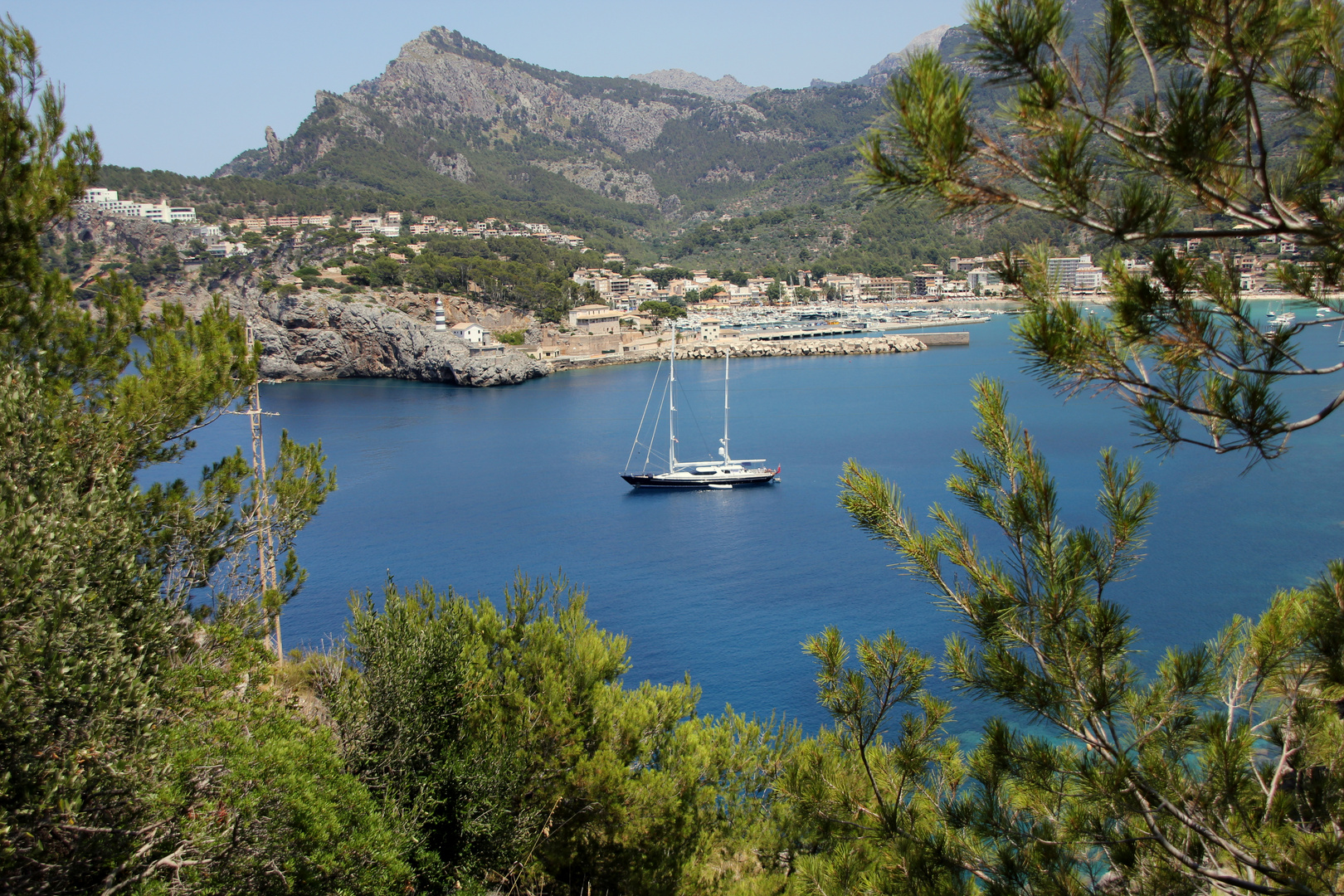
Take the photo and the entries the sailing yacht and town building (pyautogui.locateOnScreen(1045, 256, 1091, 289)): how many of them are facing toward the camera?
1

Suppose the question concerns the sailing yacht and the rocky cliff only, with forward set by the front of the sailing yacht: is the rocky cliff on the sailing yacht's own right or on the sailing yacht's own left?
on the sailing yacht's own right

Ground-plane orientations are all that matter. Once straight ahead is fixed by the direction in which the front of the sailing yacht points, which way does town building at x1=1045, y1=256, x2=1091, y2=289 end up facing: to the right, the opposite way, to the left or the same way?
to the left

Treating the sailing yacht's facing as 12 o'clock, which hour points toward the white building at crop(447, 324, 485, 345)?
The white building is roughly at 2 o'clock from the sailing yacht.

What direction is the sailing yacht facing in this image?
to the viewer's left

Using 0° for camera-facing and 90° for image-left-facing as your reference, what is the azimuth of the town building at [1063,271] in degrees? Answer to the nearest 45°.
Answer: approximately 0°
